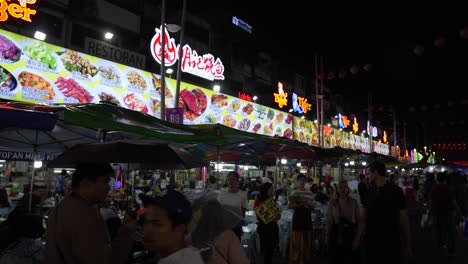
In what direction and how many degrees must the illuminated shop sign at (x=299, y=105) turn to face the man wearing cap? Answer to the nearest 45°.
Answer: approximately 45° to its right

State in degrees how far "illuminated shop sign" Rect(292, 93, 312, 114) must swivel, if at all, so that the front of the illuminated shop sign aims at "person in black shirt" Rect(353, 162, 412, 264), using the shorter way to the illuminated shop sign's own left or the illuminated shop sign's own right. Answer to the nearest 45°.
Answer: approximately 45° to the illuminated shop sign's own right

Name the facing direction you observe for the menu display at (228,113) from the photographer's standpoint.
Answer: facing the viewer and to the right of the viewer

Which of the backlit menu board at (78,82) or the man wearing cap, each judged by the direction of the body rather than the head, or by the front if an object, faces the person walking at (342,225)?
the backlit menu board

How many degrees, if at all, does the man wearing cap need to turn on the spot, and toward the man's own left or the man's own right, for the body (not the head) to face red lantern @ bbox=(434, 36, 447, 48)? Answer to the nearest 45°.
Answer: approximately 180°

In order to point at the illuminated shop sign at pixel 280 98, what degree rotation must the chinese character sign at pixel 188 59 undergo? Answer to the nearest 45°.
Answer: approximately 90° to its left

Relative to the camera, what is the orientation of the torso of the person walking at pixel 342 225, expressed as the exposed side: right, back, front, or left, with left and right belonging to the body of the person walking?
front

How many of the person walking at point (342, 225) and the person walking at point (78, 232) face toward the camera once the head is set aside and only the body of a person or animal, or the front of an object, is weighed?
1

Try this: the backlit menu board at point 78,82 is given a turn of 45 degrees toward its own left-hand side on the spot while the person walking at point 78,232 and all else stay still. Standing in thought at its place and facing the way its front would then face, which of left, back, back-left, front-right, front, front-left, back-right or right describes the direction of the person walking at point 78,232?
right

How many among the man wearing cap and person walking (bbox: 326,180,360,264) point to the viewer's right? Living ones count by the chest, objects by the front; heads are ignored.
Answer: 0

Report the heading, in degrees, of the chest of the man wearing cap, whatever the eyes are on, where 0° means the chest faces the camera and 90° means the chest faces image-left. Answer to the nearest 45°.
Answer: approximately 45°

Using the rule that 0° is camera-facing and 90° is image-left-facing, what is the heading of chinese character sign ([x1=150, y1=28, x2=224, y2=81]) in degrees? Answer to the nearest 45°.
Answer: approximately 315°

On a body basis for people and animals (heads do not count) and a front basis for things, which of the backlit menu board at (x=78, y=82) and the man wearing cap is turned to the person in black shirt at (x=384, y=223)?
the backlit menu board

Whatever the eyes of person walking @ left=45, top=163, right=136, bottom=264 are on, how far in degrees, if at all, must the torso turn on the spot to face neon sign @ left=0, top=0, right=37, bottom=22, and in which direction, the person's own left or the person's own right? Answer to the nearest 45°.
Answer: approximately 90° to the person's own left

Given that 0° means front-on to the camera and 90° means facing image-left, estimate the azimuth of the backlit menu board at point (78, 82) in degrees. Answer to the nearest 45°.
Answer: approximately 315°

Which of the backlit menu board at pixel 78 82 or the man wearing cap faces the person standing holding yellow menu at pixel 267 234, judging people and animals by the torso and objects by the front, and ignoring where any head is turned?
the backlit menu board

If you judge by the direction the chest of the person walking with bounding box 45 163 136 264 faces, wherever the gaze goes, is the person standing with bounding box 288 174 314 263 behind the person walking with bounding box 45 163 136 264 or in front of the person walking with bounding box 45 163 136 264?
in front
